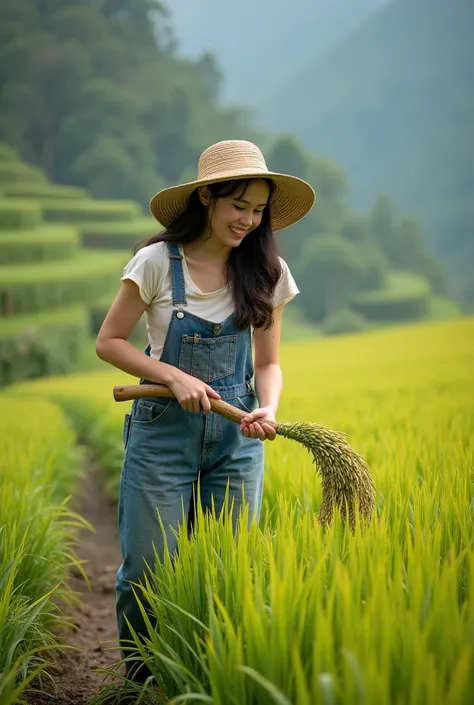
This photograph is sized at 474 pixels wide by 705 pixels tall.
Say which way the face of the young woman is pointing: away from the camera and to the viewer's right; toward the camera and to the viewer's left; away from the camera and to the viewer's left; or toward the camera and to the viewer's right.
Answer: toward the camera and to the viewer's right

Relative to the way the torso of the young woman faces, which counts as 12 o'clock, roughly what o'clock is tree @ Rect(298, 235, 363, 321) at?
The tree is roughly at 8 o'clock from the young woman.

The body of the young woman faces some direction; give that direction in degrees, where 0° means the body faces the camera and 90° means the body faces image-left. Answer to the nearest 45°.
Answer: approximately 315°
